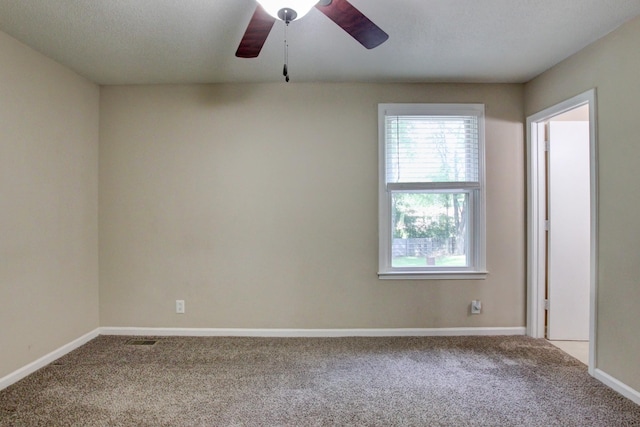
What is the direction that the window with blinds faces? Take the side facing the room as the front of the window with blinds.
toward the camera

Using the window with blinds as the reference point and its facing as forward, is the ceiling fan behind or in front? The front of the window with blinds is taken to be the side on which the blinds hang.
in front

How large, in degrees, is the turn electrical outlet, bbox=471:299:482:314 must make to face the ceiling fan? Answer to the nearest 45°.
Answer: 0° — it already faces it

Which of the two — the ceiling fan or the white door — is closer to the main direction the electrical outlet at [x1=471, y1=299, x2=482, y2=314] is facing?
the ceiling fan

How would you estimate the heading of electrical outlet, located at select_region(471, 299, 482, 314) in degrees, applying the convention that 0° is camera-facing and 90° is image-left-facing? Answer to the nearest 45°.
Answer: approximately 0°

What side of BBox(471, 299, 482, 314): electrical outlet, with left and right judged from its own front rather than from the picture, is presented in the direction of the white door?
left

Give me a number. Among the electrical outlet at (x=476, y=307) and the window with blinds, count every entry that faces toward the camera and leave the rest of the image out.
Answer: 2
